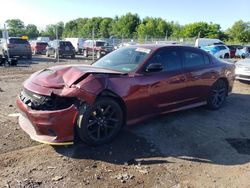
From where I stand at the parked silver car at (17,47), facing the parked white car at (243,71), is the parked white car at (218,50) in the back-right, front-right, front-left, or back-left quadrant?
front-left

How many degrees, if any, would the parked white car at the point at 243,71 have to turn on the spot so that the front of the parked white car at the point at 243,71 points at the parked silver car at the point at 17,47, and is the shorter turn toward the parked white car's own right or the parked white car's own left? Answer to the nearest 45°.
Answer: approximately 45° to the parked white car's own right

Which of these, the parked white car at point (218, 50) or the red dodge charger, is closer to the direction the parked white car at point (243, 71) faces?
the red dodge charger

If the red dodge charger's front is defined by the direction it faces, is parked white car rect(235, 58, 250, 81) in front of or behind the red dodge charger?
behind

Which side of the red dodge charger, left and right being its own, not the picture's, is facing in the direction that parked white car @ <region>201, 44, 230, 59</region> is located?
back

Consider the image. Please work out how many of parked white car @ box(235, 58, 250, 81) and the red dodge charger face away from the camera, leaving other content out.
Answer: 0

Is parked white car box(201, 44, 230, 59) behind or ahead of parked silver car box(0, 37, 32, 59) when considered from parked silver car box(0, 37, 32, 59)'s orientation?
behind

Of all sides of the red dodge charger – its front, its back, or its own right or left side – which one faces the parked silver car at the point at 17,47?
right

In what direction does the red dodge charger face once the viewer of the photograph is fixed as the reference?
facing the viewer and to the left of the viewer
